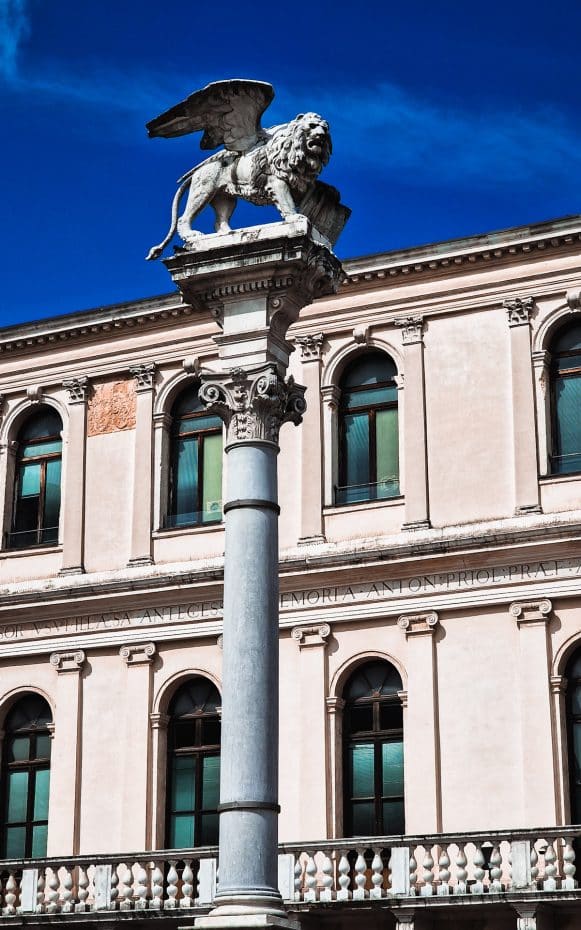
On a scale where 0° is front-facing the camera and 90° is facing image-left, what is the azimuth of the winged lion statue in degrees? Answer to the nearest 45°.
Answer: approximately 315°
